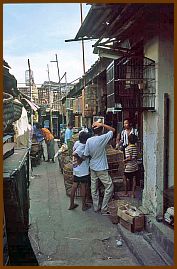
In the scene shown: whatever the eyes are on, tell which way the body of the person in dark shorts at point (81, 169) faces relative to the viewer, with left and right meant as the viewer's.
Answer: facing away from the viewer and to the right of the viewer

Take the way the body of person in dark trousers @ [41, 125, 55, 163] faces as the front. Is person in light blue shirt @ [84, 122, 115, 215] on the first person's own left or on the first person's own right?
on the first person's own left

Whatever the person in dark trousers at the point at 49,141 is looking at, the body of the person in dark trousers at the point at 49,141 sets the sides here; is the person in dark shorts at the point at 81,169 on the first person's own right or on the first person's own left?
on the first person's own left

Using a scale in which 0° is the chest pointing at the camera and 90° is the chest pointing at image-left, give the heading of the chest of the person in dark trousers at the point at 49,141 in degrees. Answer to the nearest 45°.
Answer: approximately 90°

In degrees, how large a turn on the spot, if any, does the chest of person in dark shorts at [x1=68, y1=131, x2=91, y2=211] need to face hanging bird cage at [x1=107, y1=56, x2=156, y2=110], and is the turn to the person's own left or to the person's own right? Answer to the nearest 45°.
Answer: approximately 90° to the person's own right

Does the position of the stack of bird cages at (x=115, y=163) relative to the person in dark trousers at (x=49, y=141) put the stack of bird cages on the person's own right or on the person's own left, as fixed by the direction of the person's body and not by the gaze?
on the person's own left

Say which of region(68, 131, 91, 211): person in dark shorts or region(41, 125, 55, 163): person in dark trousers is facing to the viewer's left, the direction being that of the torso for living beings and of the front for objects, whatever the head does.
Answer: region(41, 125, 55, 163): person in dark trousers

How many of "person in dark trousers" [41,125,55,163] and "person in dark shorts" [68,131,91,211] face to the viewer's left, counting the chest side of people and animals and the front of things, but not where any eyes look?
1
